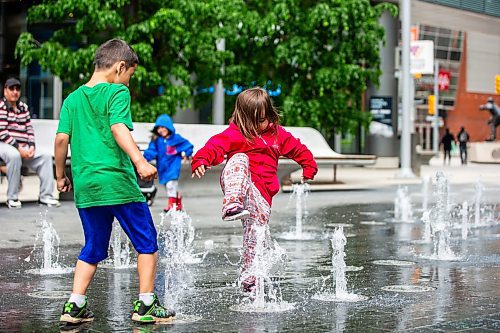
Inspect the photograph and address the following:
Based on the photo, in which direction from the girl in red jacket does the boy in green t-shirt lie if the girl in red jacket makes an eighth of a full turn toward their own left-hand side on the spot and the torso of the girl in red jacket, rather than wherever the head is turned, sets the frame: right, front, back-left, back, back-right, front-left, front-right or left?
right

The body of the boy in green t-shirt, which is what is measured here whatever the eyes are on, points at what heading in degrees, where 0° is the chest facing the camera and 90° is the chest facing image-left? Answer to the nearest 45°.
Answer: approximately 225°

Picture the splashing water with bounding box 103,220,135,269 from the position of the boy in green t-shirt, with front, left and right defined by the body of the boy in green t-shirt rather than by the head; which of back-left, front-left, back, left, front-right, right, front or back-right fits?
front-left

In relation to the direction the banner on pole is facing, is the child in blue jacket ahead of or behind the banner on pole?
ahead

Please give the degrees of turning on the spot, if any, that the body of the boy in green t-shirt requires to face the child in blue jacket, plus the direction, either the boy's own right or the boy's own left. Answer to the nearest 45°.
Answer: approximately 45° to the boy's own left

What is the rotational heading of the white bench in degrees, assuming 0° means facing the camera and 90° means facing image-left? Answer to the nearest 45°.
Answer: approximately 0°

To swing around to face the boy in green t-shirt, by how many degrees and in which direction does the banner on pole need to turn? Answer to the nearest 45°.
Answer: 0° — it already faces them

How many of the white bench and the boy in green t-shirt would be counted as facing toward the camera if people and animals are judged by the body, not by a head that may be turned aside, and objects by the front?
1
